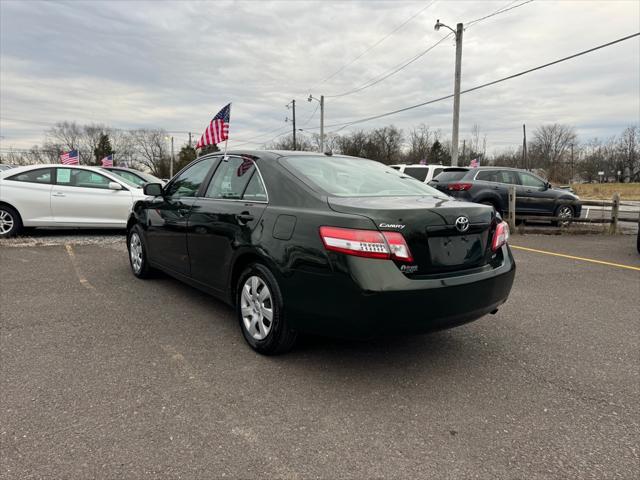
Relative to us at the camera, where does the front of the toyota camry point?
facing away from the viewer and to the left of the viewer

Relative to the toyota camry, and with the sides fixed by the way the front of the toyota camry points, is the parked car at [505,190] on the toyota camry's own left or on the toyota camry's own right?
on the toyota camry's own right

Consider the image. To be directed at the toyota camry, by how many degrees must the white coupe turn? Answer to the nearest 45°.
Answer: approximately 90° to its right

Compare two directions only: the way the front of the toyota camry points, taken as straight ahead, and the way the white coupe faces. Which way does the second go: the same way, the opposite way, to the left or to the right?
to the right

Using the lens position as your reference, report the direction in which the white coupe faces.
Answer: facing to the right of the viewer

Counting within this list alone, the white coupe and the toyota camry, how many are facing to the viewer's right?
1

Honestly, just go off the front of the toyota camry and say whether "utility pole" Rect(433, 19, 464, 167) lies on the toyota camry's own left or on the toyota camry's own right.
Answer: on the toyota camry's own right
